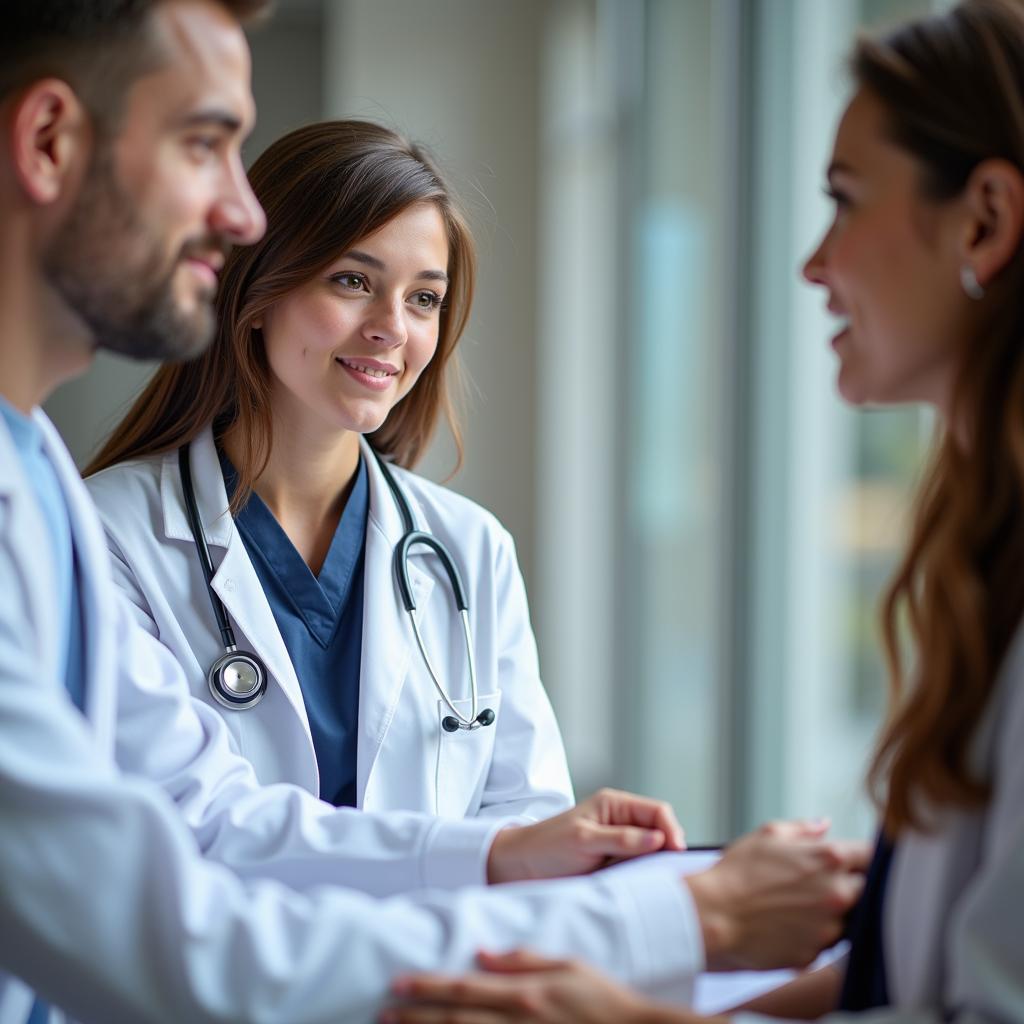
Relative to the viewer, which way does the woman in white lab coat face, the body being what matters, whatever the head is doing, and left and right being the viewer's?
facing the viewer and to the right of the viewer

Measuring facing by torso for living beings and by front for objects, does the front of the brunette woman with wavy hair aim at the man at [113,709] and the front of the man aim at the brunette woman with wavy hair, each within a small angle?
yes

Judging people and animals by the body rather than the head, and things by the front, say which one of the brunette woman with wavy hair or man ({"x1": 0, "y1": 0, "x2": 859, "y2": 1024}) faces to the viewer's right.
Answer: the man

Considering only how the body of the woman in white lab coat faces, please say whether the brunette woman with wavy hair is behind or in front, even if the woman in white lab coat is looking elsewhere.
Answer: in front

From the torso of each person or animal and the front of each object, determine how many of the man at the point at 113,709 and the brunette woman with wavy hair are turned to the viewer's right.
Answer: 1

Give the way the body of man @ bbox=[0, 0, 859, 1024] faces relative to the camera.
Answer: to the viewer's right

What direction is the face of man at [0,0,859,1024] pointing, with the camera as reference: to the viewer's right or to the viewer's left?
to the viewer's right

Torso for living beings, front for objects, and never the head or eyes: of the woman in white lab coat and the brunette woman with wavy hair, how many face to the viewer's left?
1

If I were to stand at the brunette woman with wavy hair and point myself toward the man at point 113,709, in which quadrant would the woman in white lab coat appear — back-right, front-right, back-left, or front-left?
front-right

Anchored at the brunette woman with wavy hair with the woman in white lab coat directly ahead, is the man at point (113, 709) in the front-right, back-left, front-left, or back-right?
front-left

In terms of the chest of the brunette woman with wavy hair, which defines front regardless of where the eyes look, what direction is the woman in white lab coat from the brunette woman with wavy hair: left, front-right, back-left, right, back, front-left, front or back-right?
front-right

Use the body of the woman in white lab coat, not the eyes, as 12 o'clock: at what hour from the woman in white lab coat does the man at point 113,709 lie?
The man is roughly at 2 o'clock from the woman in white lab coat.

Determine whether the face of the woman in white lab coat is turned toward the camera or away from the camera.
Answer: toward the camera

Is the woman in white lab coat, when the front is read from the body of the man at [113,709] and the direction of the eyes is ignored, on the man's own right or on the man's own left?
on the man's own left

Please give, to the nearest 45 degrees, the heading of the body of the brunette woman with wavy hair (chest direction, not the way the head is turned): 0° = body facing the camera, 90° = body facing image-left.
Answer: approximately 90°

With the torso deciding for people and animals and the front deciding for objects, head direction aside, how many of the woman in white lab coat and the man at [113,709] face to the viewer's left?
0
